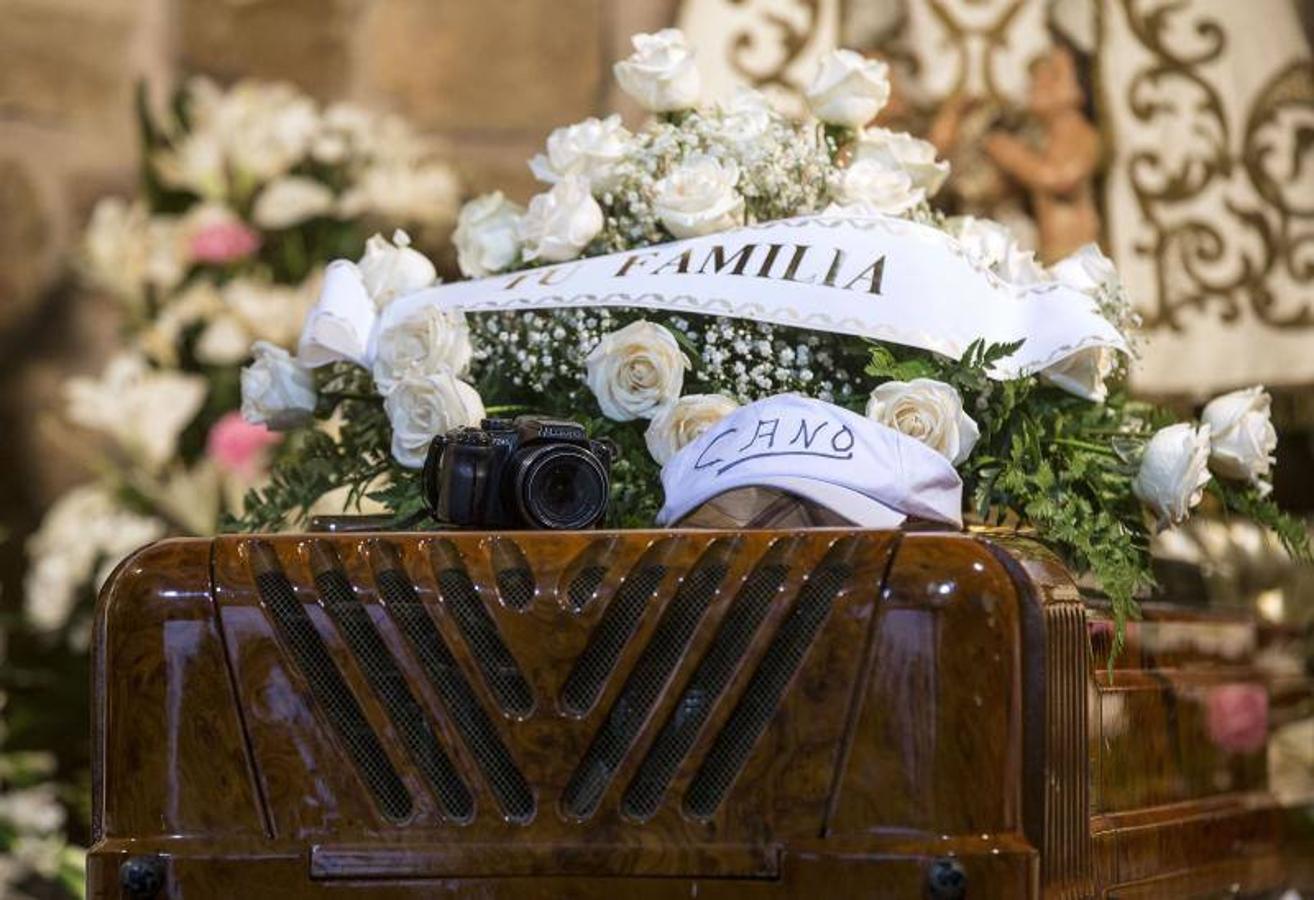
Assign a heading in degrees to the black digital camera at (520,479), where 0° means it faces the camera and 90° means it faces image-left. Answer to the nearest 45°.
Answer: approximately 315°

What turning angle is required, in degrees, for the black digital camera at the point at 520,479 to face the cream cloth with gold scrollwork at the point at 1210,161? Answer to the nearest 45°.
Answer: approximately 90° to its left

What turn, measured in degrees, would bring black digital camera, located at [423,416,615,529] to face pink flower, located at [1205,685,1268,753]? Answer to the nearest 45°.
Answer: approximately 90° to its left

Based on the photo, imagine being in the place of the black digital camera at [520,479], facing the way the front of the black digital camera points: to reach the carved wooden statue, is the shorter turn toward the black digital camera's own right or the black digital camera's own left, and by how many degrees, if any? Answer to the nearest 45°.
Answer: approximately 90° to the black digital camera's own left

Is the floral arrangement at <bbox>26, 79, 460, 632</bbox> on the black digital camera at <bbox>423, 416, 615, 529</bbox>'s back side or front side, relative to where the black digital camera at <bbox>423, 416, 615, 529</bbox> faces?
on the back side
